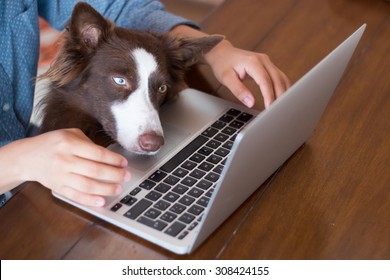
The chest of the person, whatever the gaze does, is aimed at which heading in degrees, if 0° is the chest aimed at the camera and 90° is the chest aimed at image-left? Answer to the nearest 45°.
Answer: approximately 315°

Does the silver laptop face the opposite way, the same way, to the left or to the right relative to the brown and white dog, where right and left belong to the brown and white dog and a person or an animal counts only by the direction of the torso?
the opposite way

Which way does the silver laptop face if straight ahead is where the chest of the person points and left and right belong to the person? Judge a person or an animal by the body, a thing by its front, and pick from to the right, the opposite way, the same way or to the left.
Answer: the opposite way

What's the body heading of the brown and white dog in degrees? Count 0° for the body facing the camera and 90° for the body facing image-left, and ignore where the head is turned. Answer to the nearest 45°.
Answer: approximately 315°

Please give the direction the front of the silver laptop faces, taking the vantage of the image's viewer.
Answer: facing away from the viewer and to the left of the viewer
